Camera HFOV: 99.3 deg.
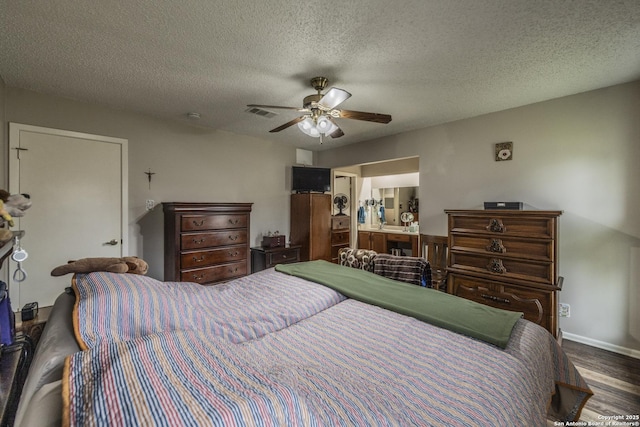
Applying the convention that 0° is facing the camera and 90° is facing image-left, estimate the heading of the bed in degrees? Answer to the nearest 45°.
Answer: approximately 225°

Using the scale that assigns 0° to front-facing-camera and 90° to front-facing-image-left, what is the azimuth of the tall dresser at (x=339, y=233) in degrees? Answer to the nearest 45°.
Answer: approximately 0°

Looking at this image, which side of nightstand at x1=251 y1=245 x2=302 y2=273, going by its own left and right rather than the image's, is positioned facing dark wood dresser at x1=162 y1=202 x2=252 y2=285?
right

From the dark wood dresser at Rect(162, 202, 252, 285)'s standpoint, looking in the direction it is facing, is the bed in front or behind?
in front

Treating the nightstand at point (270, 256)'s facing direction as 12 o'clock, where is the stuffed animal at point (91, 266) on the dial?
The stuffed animal is roughly at 2 o'clock from the nightstand.

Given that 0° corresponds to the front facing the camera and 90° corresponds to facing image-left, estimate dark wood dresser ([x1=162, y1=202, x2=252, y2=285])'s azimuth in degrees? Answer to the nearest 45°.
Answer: approximately 315°

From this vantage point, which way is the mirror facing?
toward the camera

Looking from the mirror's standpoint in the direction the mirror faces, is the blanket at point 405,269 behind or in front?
in front

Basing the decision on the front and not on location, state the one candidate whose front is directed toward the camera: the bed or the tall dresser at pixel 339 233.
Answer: the tall dresser

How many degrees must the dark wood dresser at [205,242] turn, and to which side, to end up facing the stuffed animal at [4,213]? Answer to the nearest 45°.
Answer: approximately 45° to its right

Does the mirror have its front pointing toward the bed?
yes

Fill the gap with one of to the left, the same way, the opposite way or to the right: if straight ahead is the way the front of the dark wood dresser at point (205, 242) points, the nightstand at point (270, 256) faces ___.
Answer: the same way

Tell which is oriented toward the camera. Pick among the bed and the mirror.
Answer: the mirror
